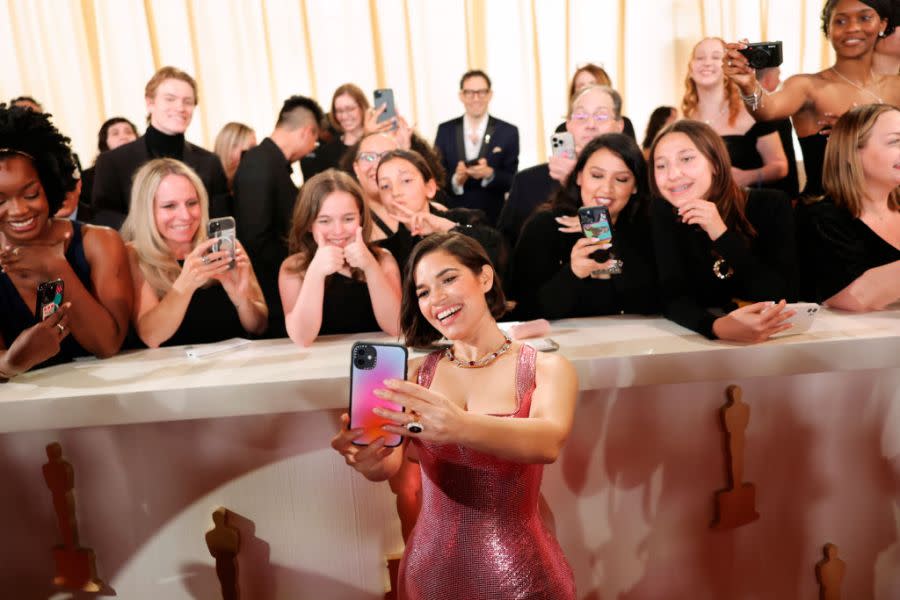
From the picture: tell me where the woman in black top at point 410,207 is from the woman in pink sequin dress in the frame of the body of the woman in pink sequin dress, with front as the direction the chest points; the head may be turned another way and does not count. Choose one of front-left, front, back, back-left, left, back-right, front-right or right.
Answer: back-right

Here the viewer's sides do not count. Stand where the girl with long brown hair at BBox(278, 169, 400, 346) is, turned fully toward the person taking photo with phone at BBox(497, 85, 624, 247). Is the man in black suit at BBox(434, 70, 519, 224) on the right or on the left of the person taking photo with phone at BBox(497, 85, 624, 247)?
left

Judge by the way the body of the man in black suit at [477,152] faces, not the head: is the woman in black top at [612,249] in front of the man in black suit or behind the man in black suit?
in front

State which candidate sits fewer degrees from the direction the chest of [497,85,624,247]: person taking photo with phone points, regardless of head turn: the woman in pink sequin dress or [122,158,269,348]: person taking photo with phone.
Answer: the woman in pink sequin dress

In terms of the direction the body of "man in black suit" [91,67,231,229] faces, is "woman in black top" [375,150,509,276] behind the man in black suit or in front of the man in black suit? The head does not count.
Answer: in front
